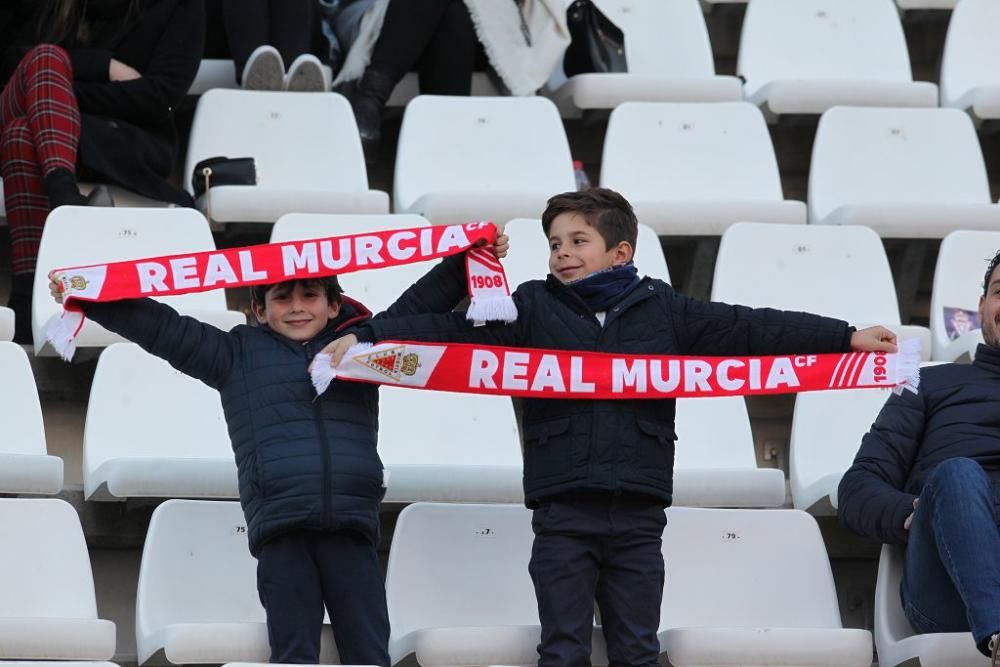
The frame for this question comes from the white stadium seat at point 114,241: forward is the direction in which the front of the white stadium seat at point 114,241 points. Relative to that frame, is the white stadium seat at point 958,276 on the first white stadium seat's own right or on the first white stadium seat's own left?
on the first white stadium seat's own left

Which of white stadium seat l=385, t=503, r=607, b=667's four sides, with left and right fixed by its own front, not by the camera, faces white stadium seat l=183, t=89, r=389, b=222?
back

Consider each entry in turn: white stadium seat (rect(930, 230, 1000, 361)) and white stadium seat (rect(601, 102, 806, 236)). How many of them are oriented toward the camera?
2

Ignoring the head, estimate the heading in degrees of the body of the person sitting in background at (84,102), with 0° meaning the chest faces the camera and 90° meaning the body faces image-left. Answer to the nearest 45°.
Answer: approximately 45°

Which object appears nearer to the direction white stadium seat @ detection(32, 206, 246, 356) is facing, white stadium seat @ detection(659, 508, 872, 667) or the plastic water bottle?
the white stadium seat
